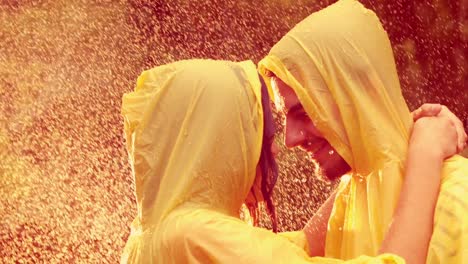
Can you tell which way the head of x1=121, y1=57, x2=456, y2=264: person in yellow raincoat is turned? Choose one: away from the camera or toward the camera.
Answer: away from the camera

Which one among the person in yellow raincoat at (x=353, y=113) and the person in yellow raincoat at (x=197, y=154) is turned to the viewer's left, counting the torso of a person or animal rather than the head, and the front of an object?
the person in yellow raincoat at (x=353, y=113)

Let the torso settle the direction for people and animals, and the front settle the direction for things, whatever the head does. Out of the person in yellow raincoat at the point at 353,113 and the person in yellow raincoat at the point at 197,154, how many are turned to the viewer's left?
1

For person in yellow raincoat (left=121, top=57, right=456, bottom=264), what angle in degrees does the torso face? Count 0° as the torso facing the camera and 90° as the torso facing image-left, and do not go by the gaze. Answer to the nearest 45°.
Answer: approximately 225°

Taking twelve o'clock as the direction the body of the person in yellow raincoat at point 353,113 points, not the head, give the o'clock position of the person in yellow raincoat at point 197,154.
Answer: the person in yellow raincoat at point 197,154 is roughly at 11 o'clock from the person in yellow raincoat at point 353,113.

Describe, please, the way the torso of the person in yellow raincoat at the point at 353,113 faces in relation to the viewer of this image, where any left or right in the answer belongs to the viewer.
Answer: facing to the left of the viewer
